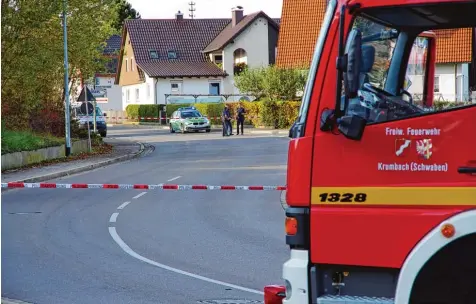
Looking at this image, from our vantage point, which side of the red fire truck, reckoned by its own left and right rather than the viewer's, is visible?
left

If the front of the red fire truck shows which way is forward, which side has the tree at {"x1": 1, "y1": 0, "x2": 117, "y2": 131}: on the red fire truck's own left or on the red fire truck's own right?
on the red fire truck's own right
